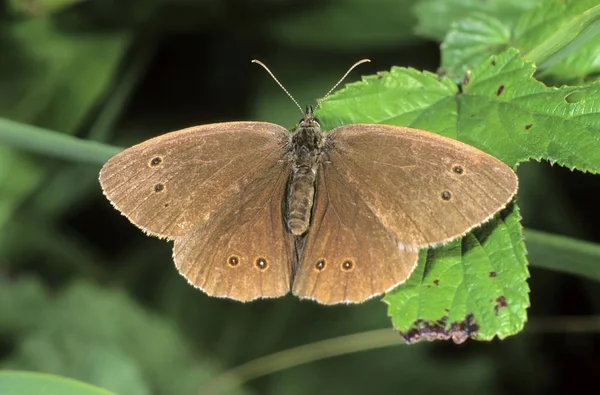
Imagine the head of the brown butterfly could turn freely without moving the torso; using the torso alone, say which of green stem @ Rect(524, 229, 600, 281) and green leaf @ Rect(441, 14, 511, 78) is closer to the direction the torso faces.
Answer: the green leaf

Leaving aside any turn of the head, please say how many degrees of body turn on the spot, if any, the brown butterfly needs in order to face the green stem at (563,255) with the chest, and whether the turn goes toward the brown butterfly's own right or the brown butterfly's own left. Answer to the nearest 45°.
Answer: approximately 90° to the brown butterfly's own right

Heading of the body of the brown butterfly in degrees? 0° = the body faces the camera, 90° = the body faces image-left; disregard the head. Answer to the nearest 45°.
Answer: approximately 180°

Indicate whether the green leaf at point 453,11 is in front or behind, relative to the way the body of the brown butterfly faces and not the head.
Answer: in front

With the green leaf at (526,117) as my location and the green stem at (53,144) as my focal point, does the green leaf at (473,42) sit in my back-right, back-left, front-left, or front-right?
front-right

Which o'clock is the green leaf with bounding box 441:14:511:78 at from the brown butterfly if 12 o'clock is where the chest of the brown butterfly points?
The green leaf is roughly at 1 o'clock from the brown butterfly.
